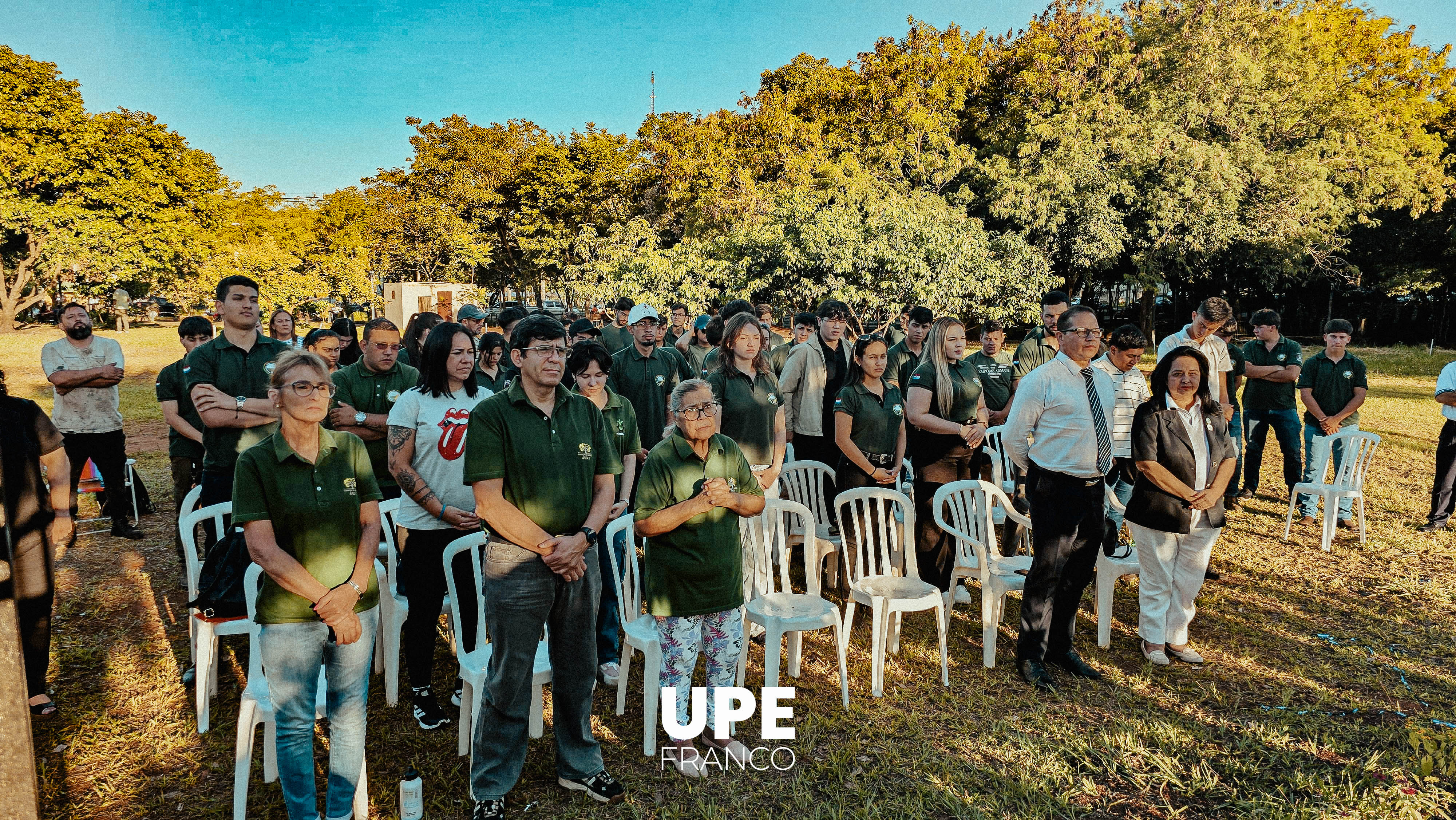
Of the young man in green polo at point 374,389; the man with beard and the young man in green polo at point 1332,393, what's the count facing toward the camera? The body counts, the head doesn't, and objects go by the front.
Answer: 3

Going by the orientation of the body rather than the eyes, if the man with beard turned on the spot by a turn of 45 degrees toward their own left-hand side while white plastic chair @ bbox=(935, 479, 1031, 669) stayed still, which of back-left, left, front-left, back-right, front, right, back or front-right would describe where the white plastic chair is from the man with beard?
front

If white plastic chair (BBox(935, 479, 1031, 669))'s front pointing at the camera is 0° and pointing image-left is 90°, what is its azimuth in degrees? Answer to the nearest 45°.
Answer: approximately 315°

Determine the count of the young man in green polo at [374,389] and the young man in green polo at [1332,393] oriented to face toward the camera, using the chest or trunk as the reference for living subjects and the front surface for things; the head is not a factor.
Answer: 2

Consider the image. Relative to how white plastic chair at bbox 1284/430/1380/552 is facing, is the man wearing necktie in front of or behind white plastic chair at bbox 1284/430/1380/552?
in front

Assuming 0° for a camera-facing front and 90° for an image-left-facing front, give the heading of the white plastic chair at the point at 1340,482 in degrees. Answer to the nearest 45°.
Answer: approximately 45°

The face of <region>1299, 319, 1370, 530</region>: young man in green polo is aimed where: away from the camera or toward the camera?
toward the camera

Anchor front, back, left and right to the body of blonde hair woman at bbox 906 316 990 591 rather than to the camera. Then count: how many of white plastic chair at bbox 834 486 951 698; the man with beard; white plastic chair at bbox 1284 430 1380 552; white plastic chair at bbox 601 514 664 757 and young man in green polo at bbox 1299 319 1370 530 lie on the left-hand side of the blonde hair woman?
2

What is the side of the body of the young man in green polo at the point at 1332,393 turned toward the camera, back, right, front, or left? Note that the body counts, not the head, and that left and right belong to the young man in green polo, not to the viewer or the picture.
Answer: front
